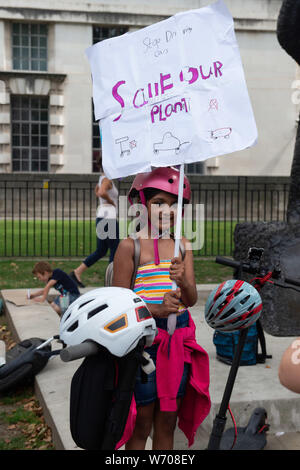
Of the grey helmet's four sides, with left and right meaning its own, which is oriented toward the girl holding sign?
front

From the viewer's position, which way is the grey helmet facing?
facing the viewer and to the left of the viewer
